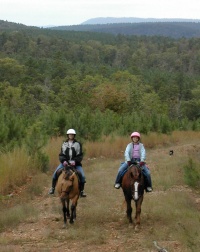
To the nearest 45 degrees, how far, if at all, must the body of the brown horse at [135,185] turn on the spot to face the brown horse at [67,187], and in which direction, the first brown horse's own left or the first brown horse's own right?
approximately 90° to the first brown horse's own right

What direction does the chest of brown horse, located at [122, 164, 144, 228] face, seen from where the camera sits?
toward the camera

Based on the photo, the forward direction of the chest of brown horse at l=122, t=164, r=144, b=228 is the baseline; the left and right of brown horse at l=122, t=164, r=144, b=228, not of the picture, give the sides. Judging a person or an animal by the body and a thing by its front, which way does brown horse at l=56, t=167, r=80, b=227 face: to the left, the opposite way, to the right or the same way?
the same way

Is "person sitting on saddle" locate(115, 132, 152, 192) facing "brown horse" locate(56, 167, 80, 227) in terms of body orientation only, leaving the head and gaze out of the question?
no

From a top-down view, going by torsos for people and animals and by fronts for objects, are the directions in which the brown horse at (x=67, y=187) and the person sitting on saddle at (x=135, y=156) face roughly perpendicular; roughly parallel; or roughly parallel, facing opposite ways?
roughly parallel

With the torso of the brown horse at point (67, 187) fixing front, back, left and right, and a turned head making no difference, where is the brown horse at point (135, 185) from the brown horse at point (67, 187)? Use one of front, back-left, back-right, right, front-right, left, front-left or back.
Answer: left

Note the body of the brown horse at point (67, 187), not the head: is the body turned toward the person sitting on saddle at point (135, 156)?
no

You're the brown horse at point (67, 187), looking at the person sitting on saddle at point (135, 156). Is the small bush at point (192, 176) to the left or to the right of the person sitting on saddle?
left

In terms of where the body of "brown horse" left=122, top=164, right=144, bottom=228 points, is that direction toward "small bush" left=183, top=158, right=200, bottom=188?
no

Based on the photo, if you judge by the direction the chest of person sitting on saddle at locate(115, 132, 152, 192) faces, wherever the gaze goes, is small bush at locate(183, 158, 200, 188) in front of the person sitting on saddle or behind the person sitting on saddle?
behind

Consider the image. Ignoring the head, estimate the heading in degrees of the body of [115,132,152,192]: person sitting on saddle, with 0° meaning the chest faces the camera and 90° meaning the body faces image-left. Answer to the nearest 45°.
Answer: approximately 0°

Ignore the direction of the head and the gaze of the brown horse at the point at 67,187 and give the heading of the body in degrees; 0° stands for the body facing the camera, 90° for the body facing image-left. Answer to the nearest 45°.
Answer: approximately 0°

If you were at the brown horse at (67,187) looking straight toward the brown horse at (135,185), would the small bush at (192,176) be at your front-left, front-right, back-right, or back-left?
front-left
